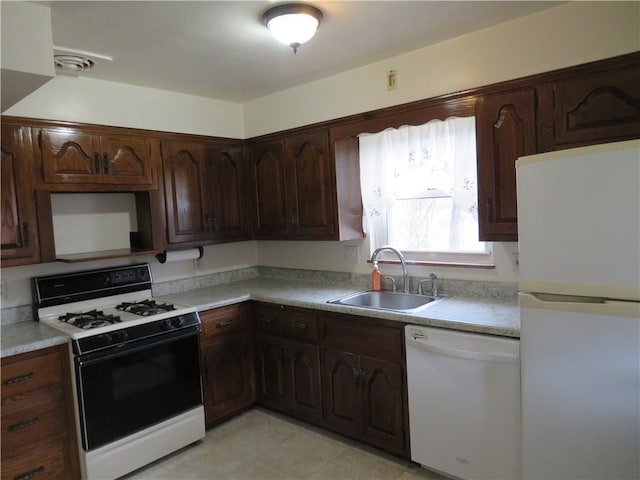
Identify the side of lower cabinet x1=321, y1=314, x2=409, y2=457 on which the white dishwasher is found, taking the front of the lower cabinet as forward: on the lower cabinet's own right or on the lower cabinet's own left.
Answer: on the lower cabinet's own left

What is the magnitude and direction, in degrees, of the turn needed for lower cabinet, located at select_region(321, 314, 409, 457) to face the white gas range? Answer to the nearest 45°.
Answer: approximately 45° to its right

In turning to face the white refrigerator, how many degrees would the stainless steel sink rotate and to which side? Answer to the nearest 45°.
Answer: approximately 90° to its left

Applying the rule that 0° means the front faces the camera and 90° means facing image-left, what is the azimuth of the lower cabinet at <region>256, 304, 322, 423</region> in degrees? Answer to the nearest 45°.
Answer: approximately 45°
